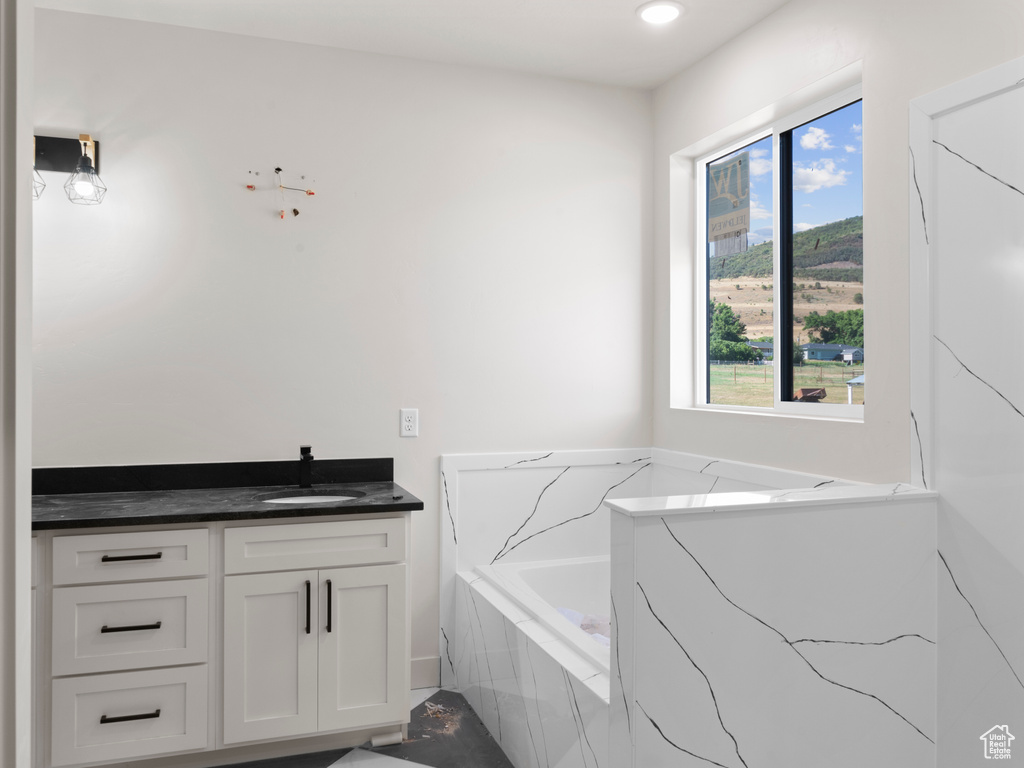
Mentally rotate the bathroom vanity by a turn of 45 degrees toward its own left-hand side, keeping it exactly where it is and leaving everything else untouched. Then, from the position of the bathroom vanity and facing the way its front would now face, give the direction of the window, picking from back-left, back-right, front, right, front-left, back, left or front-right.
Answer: front-left

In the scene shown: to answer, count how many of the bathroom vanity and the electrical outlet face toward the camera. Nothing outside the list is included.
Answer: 2

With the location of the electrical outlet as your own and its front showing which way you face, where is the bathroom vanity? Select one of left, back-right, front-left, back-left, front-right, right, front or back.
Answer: front-right

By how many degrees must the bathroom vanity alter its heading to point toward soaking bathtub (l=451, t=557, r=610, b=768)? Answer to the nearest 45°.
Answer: approximately 90° to its left

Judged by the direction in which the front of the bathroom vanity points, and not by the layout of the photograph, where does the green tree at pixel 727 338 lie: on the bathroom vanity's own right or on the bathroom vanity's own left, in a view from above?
on the bathroom vanity's own left

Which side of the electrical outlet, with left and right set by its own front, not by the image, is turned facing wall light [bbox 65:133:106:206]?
right

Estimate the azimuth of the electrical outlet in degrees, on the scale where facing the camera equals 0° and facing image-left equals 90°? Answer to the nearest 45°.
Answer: approximately 0°

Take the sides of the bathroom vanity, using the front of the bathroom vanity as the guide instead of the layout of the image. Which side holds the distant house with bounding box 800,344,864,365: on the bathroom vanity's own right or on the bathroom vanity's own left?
on the bathroom vanity's own left

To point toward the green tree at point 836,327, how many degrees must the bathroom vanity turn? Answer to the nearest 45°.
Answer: approximately 90° to its left

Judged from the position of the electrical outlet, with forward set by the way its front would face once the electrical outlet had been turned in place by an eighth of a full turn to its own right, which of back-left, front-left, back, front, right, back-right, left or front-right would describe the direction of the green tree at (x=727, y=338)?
back-left
